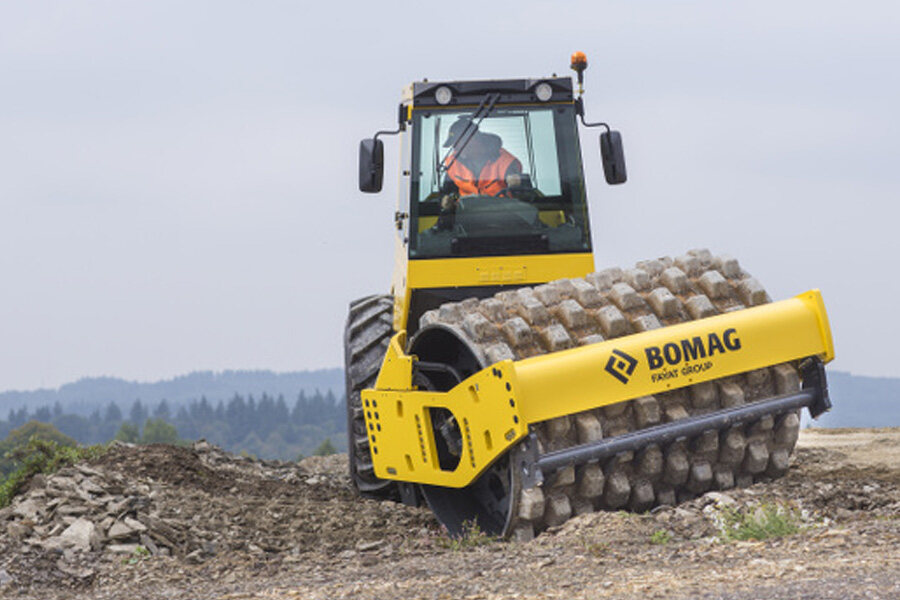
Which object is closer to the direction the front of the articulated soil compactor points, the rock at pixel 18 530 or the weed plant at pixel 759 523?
the weed plant

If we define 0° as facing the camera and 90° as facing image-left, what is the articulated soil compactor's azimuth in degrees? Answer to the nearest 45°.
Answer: approximately 315°

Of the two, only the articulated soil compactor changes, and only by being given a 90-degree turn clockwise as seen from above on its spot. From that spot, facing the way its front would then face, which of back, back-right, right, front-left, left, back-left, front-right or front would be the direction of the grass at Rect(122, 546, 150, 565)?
front-right

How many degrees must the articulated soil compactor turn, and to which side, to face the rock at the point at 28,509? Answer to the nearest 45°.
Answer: approximately 135° to its right

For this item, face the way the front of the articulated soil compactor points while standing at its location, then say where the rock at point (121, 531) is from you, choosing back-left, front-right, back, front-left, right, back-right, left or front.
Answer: back-right

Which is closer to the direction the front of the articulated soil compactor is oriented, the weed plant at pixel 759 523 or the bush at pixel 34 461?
the weed plant

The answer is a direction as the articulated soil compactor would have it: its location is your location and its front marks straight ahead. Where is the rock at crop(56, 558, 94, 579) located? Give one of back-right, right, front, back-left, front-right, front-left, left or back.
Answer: back-right

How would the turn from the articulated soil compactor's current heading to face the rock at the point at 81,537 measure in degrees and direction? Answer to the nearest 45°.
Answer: approximately 135° to its right
